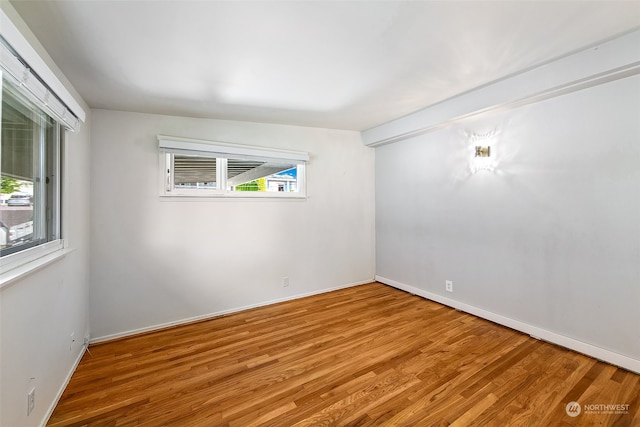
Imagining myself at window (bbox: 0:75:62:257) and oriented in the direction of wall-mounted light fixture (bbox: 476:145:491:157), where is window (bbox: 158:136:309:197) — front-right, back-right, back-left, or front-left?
front-left

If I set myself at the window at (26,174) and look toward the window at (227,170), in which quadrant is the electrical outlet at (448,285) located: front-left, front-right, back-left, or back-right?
front-right

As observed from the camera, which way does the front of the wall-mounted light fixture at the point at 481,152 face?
facing the viewer and to the left of the viewer

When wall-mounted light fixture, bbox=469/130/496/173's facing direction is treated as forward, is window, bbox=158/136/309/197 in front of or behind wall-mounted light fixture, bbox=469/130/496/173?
in front

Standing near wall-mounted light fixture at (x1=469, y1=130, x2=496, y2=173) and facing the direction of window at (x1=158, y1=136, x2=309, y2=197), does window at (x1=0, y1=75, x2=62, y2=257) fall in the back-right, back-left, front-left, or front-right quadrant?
front-left

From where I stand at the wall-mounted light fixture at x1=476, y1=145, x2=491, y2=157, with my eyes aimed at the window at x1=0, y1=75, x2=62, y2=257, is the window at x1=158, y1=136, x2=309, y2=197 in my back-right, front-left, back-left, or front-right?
front-right

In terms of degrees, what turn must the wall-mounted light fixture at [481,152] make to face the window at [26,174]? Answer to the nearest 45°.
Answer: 0° — it already faces it
